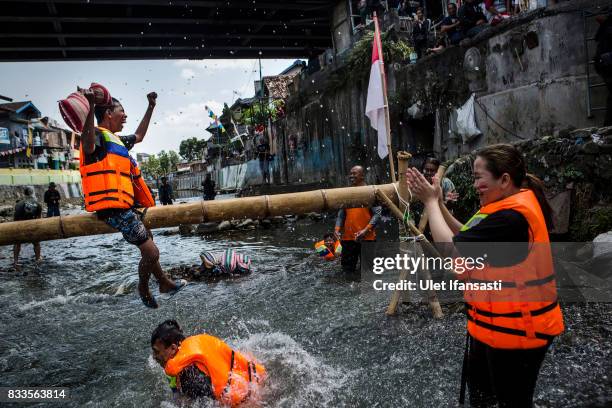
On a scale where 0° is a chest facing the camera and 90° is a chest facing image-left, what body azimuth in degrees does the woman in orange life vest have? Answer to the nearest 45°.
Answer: approximately 90°

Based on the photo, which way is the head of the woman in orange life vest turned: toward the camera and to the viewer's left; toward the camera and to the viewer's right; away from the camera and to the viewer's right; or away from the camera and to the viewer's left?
toward the camera and to the viewer's left

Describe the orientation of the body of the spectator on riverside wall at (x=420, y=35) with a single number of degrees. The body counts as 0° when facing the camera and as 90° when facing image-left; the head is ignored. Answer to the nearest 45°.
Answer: approximately 0°

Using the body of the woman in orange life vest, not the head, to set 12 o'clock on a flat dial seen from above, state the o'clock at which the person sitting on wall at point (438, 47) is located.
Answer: The person sitting on wall is roughly at 3 o'clock from the woman in orange life vest.

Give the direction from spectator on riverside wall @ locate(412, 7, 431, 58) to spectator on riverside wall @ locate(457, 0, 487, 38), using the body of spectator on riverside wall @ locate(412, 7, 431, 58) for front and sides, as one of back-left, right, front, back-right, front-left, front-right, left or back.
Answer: front-left

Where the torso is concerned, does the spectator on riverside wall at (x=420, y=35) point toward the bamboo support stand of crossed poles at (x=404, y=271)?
yes

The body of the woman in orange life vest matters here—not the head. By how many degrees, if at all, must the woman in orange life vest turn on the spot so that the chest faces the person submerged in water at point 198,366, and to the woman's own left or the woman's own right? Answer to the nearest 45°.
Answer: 0° — they already face them

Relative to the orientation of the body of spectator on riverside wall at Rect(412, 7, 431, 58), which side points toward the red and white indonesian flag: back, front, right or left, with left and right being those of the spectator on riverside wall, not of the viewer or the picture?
front

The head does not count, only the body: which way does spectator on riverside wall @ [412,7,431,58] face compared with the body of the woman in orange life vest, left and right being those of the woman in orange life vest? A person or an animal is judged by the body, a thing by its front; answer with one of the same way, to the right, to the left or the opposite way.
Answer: to the left

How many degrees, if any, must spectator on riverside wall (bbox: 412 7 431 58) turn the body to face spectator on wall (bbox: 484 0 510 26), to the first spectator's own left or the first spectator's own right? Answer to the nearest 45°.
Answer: approximately 45° to the first spectator's own left

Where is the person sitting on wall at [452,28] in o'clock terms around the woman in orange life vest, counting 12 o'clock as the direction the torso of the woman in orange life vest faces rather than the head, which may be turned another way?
The person sitting on wall is roughly at 3 o'clock from the woman in orange life vest.

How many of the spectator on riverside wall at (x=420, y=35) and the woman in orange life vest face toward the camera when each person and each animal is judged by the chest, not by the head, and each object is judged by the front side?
1

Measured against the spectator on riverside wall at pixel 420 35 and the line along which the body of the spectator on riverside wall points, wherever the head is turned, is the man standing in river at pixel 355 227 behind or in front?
in front

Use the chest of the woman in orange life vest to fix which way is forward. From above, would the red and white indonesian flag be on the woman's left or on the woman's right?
on the woman's right
